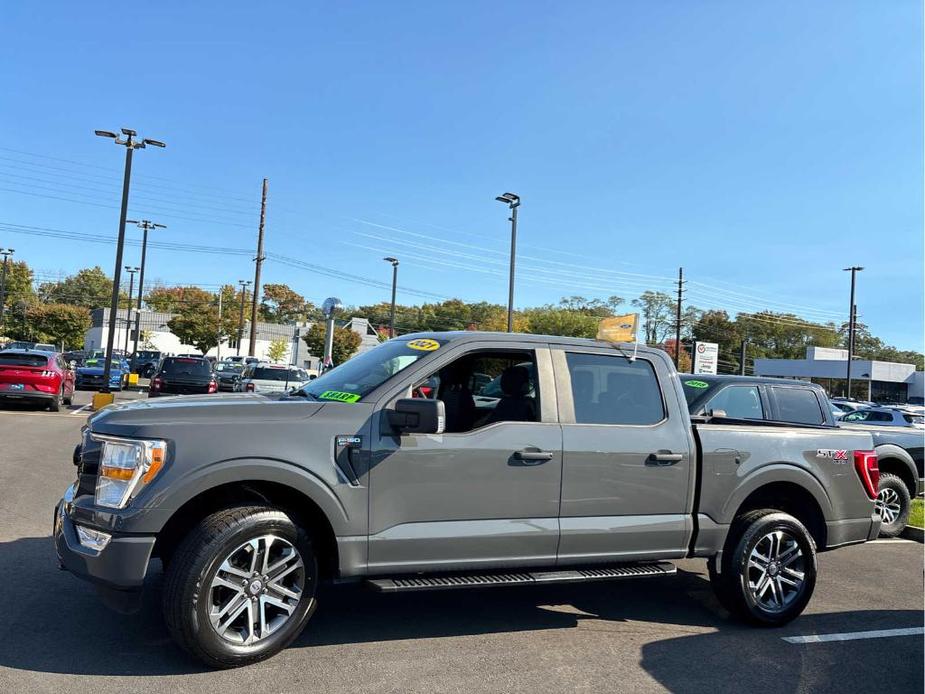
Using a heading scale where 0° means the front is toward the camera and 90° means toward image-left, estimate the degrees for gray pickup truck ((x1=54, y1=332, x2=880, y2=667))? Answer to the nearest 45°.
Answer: approximately 45°

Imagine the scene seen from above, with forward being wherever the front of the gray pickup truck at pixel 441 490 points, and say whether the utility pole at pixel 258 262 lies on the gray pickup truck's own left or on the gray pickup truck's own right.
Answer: on the gray pickup truck's own right

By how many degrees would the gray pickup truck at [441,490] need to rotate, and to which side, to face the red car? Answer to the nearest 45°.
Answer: approximately 90° to its right
